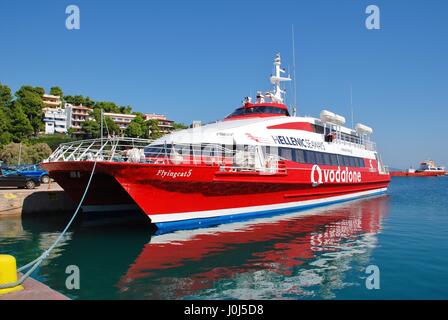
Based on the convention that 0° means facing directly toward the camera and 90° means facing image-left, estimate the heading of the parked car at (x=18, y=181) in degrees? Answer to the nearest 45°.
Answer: approximately 270°

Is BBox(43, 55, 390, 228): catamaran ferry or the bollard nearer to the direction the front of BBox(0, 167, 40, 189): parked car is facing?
the catamaran ferry

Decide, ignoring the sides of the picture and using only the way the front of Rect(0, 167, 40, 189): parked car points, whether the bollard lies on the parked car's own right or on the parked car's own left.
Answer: on the parked car's own right
